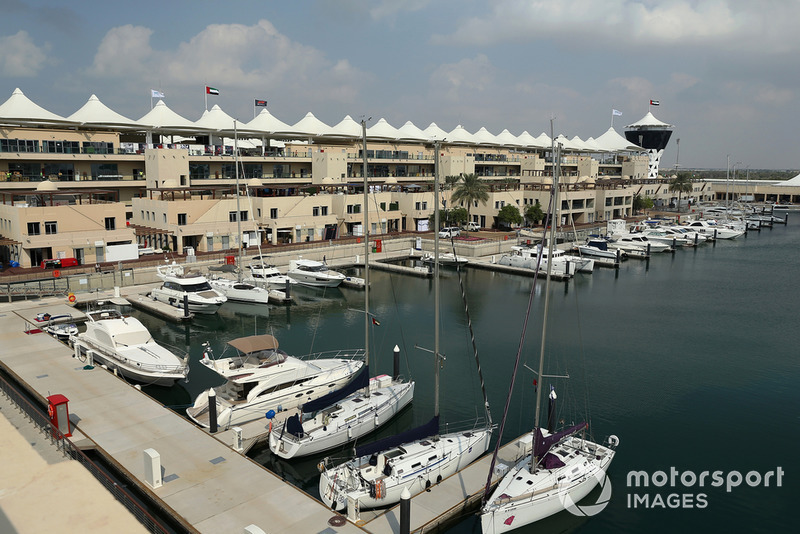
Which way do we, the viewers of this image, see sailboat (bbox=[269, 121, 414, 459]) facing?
facing away from the viewer and to the right of the viewer

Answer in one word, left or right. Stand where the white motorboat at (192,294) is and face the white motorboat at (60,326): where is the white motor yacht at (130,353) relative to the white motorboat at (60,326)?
left
